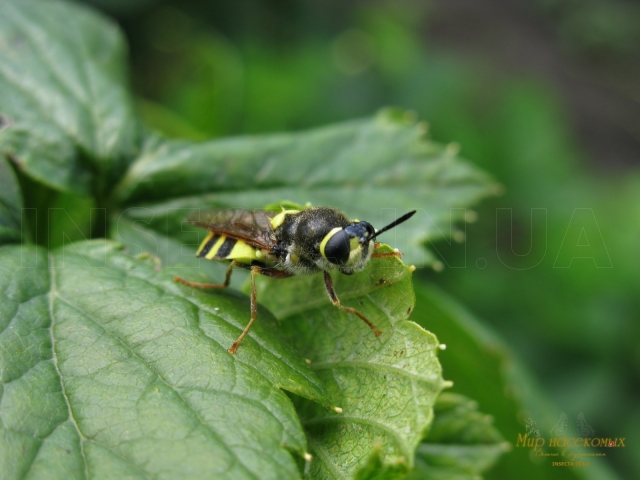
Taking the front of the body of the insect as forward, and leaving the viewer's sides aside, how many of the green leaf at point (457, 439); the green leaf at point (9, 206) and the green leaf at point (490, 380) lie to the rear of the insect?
1

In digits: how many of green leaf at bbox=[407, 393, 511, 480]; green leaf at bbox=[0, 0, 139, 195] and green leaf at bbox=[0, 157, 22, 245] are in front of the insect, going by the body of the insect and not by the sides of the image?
1

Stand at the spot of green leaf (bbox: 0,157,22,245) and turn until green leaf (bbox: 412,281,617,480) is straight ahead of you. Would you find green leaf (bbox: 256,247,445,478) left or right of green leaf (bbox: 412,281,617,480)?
right

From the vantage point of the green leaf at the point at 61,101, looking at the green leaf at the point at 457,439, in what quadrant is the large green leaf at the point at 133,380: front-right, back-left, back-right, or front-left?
front-right

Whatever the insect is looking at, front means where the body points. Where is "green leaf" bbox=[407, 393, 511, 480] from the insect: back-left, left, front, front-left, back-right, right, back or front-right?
front

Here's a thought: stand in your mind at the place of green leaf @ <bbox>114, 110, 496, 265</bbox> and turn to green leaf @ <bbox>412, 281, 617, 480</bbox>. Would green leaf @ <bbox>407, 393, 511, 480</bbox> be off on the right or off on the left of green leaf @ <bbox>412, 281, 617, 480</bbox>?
right

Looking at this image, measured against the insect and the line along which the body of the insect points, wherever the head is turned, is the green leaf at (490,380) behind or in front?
in front

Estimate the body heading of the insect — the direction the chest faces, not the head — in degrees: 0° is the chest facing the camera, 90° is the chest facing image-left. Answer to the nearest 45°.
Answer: approximately 270°

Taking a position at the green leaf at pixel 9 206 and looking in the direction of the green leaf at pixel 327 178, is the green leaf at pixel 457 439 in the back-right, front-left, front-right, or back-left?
front-right

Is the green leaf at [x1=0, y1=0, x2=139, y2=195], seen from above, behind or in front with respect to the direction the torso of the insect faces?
behind

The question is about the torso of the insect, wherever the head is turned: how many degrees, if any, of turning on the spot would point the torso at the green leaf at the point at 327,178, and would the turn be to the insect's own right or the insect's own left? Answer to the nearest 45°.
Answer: approximately 90° to the insect's own left

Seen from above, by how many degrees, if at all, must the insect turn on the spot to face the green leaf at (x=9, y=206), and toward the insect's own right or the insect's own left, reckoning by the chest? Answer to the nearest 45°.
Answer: approximately 180°
